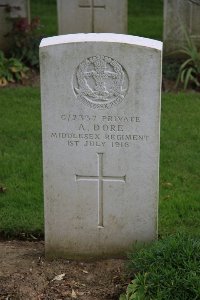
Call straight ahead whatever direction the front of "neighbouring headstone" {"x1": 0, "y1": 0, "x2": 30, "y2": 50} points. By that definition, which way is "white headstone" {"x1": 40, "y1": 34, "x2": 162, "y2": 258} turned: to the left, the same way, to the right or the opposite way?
the same way

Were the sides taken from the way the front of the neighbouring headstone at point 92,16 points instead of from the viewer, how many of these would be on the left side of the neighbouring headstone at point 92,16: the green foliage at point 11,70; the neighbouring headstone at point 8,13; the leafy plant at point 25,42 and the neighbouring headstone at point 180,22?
1

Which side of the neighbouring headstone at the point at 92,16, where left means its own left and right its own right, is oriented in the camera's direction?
front

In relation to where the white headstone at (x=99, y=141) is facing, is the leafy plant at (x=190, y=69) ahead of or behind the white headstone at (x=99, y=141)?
behind

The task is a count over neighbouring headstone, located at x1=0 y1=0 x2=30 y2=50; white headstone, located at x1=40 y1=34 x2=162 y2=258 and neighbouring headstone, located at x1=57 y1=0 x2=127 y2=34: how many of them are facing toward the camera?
3

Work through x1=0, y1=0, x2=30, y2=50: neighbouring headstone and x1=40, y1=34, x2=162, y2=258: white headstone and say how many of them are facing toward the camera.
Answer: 2

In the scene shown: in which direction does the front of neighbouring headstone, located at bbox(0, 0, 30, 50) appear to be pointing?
toward the camera

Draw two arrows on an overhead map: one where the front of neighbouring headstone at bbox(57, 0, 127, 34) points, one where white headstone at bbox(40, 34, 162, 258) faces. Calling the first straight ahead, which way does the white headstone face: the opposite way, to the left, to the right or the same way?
the same way

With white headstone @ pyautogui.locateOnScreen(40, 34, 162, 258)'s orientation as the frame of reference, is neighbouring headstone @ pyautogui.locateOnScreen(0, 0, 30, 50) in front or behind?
behind

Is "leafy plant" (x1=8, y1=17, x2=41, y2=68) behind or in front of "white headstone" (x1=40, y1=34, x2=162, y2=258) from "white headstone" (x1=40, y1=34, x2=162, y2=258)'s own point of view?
behind

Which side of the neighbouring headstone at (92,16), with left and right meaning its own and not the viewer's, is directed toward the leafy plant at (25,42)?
right

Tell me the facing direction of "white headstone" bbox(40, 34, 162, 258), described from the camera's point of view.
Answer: facing the viewer
